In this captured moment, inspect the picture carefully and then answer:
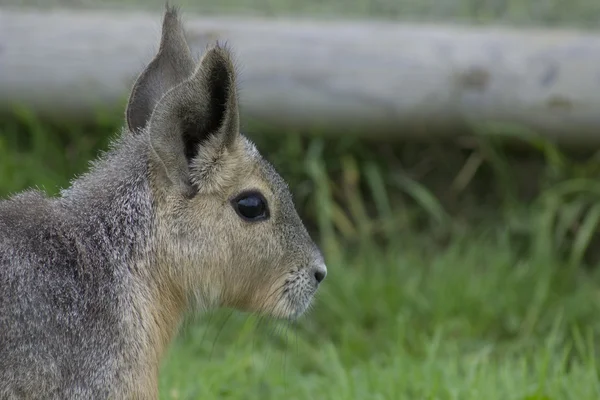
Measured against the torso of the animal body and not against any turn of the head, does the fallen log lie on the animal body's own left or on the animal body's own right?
on the animal body's own left

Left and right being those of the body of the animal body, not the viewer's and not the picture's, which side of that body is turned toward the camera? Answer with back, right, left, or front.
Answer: right
